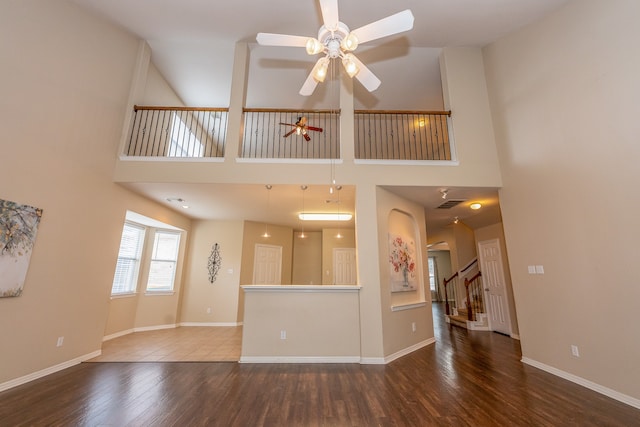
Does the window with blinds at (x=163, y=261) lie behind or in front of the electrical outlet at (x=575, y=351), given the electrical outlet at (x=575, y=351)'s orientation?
in front

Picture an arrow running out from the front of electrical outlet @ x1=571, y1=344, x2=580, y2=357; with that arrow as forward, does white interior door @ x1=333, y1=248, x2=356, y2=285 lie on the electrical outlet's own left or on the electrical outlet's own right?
on the electrical outlet's own right

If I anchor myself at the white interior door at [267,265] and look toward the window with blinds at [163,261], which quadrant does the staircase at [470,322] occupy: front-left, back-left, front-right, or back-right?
back-left

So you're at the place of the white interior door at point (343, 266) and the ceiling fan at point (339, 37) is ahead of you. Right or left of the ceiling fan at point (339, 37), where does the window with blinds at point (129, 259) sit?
right

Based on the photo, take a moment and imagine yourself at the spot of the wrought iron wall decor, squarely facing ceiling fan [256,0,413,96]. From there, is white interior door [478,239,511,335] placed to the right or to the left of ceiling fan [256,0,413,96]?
left

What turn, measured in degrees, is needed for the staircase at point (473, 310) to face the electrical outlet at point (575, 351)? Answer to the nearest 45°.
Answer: approximately 45° to its left

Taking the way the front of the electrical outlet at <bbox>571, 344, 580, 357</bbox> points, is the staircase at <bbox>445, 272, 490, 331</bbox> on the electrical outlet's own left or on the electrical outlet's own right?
on the electrical outlet's own right

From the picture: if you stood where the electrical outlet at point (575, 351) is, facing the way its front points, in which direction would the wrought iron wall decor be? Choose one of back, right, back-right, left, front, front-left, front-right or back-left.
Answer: front-right

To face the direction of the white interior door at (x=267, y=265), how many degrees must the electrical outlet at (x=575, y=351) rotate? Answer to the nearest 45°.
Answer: approximately 45° to its right

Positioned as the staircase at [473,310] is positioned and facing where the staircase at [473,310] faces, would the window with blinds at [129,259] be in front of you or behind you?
in front

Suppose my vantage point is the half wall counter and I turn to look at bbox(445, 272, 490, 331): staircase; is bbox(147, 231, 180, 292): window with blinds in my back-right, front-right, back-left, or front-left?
back-left

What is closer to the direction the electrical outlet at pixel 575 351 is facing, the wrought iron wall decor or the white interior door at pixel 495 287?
the wrought iron wall decor
